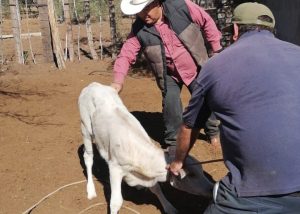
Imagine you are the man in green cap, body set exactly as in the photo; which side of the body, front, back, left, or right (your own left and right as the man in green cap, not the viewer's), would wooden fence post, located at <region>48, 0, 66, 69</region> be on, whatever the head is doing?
front

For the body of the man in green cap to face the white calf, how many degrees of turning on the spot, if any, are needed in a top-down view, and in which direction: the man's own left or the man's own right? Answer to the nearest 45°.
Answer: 0° — they already face it

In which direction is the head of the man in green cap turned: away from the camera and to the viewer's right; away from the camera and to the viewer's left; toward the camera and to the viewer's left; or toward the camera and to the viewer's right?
away from the camera and to the viewer's left

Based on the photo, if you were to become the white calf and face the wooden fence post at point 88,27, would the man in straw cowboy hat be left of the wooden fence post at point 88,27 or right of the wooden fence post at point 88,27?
right

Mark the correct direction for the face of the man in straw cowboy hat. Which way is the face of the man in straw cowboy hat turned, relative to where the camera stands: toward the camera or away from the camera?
toward the camera

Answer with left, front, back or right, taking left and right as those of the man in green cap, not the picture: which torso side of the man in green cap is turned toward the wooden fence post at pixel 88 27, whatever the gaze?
front

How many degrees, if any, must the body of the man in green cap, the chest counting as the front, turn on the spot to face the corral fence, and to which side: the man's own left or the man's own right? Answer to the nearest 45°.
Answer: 0° — they already face it

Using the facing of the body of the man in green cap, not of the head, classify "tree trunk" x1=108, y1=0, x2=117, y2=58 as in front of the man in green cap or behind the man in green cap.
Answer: in front

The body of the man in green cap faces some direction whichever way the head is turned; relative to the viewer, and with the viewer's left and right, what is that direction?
facing away from the viewer and to the left of the viewer

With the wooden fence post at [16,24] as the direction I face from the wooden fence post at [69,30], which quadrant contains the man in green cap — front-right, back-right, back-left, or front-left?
back-left

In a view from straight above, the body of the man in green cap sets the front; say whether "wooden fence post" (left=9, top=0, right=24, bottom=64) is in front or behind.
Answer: in front
